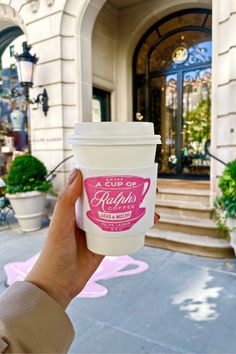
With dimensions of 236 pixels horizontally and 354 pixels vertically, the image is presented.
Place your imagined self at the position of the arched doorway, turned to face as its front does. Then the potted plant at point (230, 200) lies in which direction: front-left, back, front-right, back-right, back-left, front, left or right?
front-left

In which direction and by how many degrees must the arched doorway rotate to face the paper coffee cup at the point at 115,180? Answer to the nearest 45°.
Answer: approximately 45° to its left

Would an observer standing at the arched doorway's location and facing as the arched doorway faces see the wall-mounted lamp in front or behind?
in front

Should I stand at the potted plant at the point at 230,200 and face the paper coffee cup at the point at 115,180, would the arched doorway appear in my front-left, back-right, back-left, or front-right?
back-right

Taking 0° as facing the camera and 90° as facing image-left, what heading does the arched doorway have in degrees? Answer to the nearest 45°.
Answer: approximately 45°
